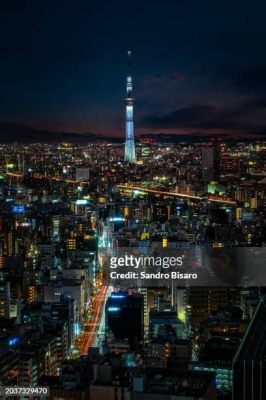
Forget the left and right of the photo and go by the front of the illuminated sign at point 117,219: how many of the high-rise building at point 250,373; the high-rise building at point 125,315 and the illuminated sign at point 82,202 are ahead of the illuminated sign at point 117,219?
2

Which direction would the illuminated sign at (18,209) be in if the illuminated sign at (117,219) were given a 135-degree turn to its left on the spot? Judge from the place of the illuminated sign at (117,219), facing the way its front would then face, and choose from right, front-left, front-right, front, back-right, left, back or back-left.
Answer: left

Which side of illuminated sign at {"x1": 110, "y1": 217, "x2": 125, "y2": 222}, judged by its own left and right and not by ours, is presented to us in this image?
front

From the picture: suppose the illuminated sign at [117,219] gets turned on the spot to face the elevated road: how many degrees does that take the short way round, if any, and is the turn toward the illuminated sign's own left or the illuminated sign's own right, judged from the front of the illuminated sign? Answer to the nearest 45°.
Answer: approximately 90° to the illuminated sign's own left

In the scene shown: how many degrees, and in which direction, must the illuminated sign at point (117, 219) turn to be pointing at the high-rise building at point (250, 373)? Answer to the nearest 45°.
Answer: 0° — it already faces it

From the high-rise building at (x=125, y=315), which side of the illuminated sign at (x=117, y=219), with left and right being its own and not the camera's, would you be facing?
front

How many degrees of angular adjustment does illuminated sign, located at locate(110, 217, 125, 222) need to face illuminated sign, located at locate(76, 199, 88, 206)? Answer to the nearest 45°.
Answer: approximately 180°
